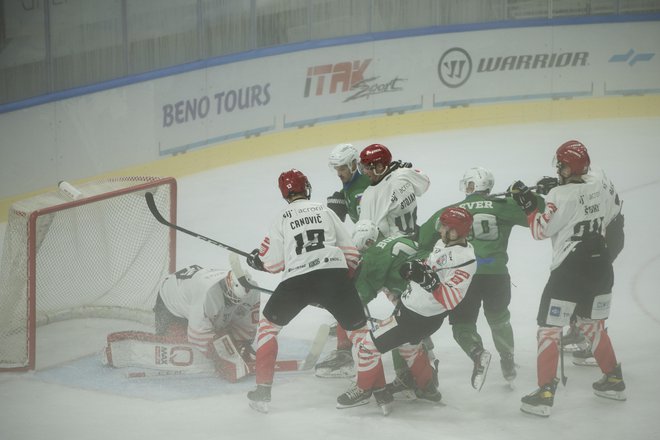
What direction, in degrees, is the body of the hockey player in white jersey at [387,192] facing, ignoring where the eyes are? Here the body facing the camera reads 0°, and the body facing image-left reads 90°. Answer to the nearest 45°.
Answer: approximately 135°

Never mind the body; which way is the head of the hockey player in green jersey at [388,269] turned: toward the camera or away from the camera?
away from the camera

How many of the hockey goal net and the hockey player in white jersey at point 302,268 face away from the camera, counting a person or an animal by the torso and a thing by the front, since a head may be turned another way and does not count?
1

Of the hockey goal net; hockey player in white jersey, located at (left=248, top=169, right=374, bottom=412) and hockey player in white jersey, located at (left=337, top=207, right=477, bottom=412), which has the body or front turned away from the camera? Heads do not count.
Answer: hockey player in white jersey, located at (left=248, top=169, right=374, bottom=412)

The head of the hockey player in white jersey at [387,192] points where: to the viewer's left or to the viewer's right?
to the viewer's left

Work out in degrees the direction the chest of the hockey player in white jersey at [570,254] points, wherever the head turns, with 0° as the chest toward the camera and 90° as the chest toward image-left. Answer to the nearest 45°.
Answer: approximately 135°

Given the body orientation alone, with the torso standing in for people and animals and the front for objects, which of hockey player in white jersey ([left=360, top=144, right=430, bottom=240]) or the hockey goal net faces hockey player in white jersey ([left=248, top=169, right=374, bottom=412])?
the hockey goal net

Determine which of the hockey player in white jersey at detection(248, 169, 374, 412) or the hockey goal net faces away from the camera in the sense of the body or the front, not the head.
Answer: the hockey player in white jersey

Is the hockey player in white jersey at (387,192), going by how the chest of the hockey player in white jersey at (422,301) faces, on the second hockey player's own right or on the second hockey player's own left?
on the second hockey player's own right

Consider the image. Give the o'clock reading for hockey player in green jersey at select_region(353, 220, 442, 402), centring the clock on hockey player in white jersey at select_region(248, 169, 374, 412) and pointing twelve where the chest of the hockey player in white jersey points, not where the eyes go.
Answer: The hockey player in green jersey is roughly at 2 o'clock from the hockey player in white jersey.

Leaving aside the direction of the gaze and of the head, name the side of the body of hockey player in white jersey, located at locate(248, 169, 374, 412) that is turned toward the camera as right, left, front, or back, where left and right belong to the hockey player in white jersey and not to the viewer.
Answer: back
